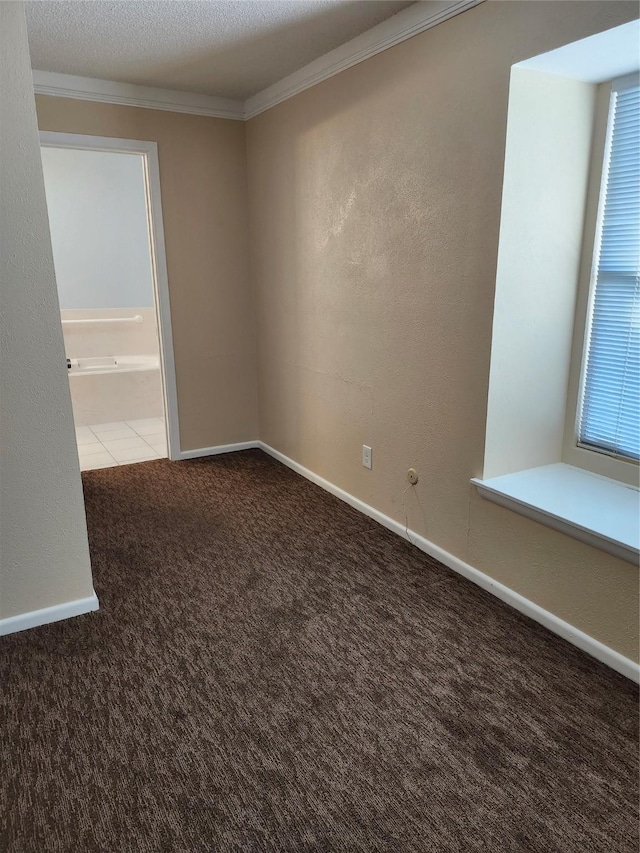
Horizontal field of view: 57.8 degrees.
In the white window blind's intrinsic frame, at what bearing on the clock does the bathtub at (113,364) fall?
The bathtub is roughly at 2 o'clock from the white window blind.

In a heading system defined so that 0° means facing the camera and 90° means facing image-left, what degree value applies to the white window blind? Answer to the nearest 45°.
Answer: approximately 45°

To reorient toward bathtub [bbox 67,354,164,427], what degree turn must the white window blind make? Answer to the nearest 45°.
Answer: approximately 45° to its right
